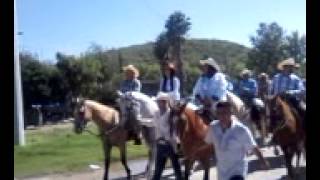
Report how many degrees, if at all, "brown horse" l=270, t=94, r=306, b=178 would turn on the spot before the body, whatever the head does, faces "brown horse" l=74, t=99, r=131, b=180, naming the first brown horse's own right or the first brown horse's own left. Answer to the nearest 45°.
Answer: approximately 45° to the first brown horse's own right

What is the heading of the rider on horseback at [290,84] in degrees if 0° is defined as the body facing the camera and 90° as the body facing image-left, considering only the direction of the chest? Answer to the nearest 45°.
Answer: approximately 45°

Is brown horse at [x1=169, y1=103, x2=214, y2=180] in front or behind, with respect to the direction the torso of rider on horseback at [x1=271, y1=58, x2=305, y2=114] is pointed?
in front

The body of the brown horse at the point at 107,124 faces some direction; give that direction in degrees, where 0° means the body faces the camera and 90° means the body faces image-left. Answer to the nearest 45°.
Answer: approximately 45°

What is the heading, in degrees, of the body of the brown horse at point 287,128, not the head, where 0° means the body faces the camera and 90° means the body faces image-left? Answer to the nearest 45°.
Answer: approximately 45°

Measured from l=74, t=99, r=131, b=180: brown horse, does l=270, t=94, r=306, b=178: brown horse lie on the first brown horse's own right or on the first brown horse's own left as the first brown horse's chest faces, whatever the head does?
on the first brown horse's own left

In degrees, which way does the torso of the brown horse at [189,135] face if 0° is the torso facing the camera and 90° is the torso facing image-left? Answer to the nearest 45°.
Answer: approximately 45°

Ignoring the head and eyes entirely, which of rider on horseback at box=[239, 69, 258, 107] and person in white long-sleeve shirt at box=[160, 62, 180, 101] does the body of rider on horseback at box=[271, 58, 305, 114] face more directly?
the person in white long-sleeve shirt
